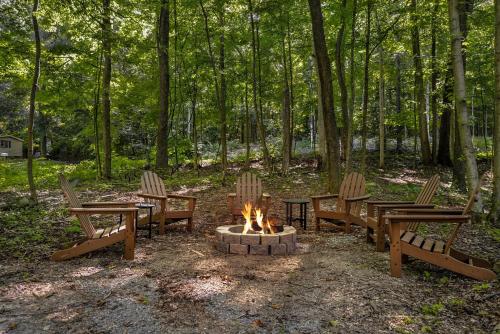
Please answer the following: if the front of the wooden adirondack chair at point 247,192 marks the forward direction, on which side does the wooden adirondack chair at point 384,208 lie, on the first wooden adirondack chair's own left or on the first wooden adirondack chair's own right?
on the first wooden adirondack chair's own left

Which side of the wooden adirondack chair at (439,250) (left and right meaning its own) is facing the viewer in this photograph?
left

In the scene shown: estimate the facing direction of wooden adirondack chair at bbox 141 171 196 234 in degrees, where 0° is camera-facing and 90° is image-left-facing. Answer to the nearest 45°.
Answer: approximately 315°

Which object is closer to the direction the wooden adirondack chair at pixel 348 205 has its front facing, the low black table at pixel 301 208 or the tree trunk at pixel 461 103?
the low black table

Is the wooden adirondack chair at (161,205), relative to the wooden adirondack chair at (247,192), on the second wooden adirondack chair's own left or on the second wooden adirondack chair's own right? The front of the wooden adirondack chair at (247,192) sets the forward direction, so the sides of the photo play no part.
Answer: on the second wooden adirondack chair's own right

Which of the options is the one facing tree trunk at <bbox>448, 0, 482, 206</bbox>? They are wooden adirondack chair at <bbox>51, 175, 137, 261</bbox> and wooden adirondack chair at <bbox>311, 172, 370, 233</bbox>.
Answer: wooden adirondack chair at <bbox>51, 175, 137, 261</bbox>

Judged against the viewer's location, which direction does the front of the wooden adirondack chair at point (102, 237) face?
facing to the right of the viewer

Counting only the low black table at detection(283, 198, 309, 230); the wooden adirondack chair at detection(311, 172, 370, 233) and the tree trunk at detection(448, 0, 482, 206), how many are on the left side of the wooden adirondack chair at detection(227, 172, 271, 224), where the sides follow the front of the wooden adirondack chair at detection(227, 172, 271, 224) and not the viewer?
3

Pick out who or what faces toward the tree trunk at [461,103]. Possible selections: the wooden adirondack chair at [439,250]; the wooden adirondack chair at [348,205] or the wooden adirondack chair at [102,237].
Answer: the wooden adirondack chair at [102,237]

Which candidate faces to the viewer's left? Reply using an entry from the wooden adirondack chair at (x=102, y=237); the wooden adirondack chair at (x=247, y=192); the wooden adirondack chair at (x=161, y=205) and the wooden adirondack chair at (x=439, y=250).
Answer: the wooden adirondack chair at (x=439, y=250)

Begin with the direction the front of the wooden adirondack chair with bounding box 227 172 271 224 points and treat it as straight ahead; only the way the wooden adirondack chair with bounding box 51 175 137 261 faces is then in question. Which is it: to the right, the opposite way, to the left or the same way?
to the left

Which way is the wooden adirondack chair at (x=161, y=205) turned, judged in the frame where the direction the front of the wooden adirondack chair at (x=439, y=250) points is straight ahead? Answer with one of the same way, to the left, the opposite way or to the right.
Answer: the opposite way

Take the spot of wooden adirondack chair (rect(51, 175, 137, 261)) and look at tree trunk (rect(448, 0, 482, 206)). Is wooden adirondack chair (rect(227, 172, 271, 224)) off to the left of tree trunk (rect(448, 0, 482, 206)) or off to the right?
left
